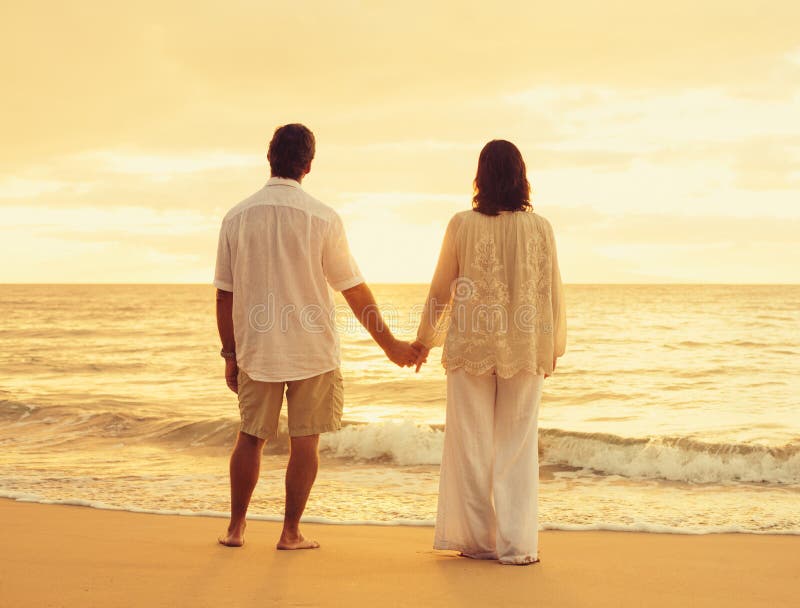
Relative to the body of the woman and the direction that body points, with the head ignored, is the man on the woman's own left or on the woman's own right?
on the woman's own left

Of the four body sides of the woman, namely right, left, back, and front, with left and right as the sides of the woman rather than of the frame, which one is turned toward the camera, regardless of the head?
back

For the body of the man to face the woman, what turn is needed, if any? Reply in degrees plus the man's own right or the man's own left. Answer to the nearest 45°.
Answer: approximately 90° to the man's own right

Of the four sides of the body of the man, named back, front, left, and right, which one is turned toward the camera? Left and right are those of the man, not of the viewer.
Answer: back

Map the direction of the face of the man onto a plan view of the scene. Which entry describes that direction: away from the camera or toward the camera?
away from the camera

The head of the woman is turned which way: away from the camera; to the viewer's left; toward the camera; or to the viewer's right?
away from the camera

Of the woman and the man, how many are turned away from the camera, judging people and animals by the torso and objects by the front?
2
